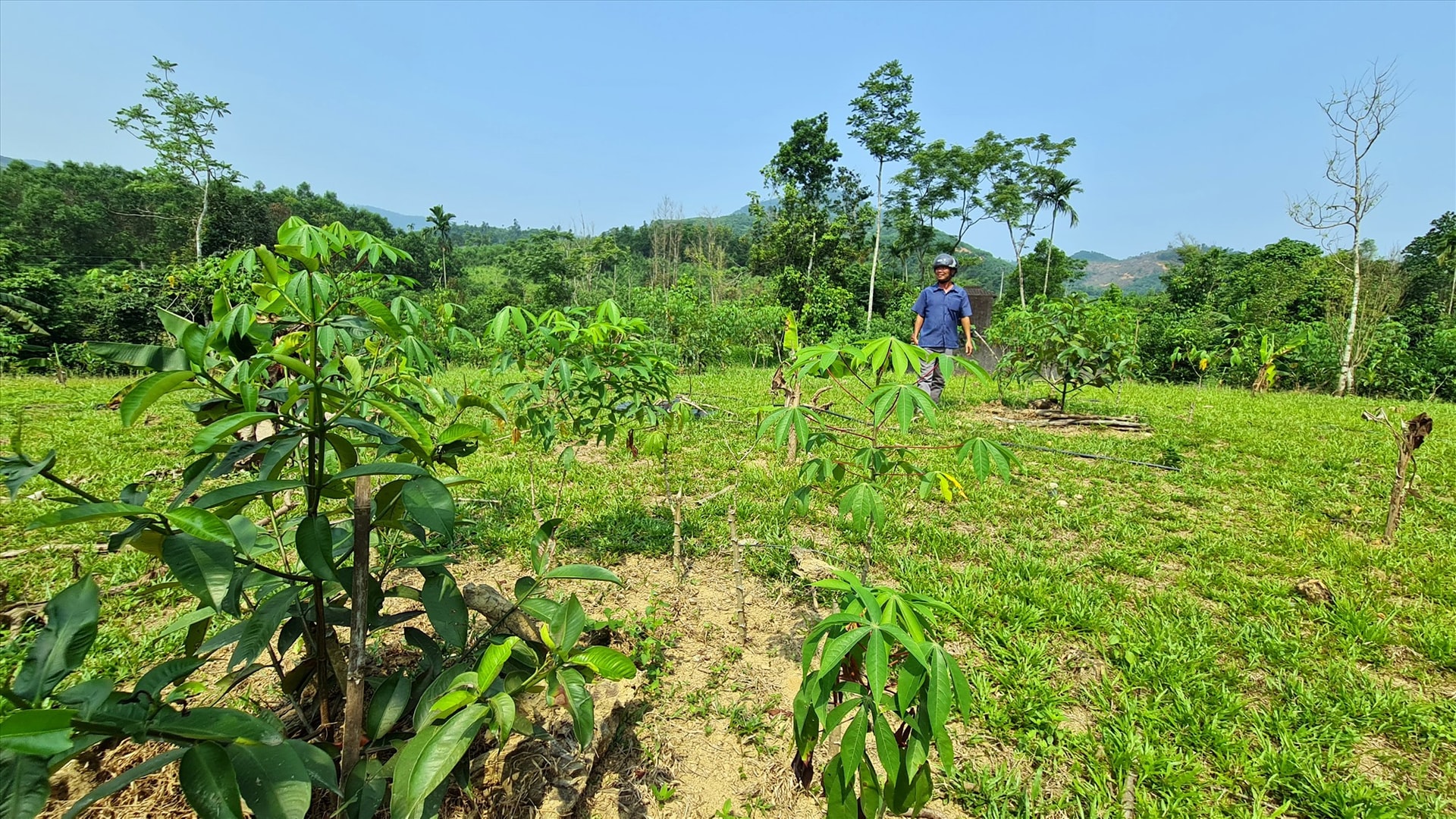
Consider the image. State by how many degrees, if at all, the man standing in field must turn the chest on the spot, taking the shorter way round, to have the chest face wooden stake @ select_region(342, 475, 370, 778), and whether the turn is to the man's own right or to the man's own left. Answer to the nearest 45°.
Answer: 0° — they already face it

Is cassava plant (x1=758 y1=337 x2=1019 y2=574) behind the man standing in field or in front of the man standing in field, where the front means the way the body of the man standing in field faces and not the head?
in front

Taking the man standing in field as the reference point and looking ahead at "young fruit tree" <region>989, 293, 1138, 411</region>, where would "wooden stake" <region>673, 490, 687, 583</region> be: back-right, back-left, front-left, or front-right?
back-right

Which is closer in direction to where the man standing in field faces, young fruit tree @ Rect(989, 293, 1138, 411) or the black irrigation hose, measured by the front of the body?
the black irrigation hose

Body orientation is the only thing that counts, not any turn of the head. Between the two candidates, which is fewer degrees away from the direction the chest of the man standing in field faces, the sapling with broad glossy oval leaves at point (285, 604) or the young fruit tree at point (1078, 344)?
the sapling with broad glossy oval leaves

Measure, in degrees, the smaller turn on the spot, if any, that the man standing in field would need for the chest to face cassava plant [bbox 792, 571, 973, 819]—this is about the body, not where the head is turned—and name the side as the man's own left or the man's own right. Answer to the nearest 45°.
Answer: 0° — they already face it

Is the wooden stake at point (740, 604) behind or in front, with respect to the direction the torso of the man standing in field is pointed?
in front

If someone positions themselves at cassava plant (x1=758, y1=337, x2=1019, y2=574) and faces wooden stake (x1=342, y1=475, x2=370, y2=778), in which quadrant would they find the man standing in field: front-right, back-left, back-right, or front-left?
back-right

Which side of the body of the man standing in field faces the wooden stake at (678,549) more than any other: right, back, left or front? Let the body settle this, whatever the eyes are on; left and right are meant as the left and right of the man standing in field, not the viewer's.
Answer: front

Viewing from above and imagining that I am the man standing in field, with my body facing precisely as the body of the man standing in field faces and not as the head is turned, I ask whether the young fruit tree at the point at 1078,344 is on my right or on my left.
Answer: on my left

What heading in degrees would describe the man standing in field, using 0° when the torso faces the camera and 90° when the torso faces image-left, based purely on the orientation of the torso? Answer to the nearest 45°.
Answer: approximately 0°
